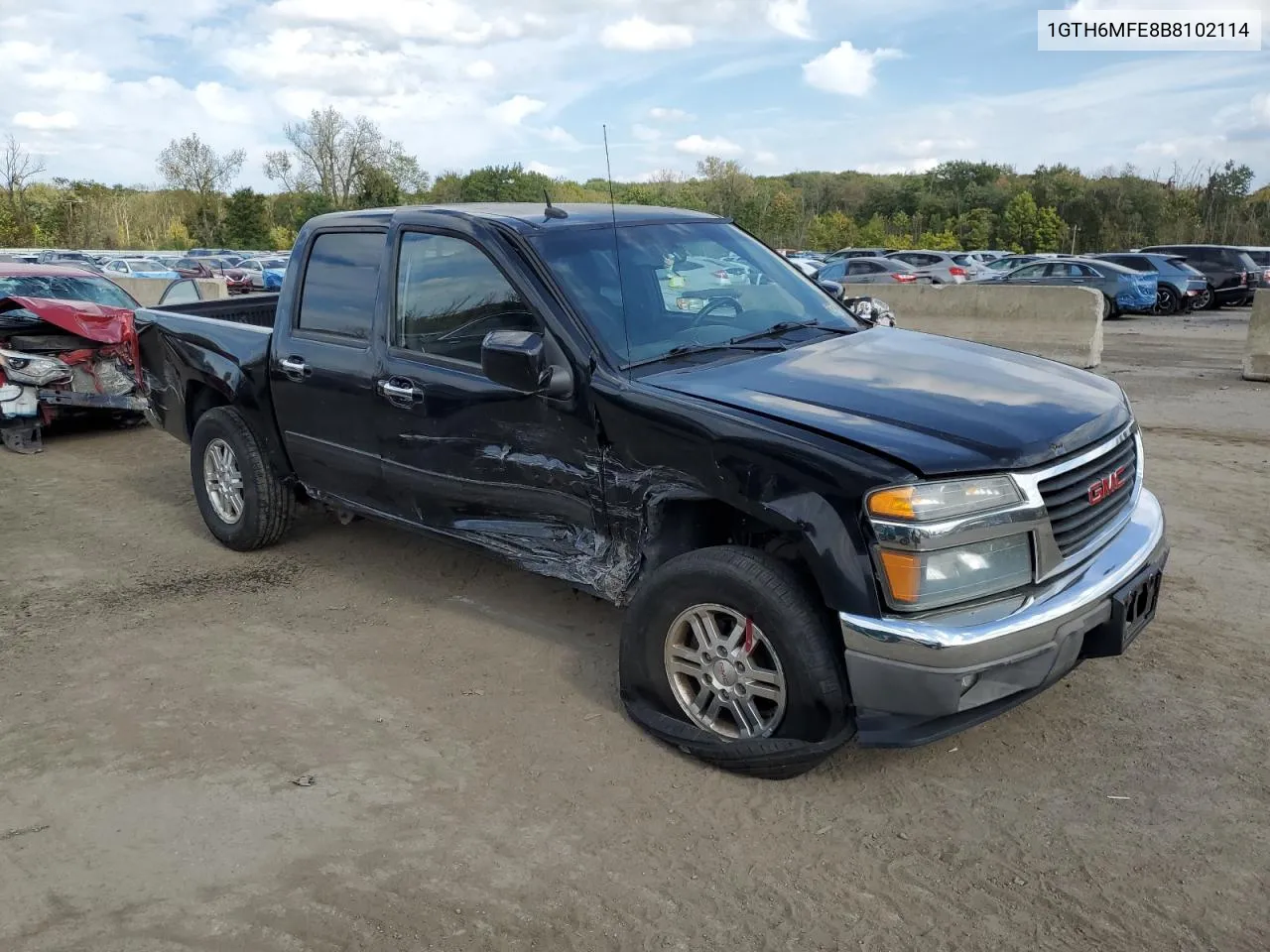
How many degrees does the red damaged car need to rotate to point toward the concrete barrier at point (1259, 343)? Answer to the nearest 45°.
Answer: approximately 45° to its left

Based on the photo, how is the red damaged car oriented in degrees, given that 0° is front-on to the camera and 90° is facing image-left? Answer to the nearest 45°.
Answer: approximately 315°

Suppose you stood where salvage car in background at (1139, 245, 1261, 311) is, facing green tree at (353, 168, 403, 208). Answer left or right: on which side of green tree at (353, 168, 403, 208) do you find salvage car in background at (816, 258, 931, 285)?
left

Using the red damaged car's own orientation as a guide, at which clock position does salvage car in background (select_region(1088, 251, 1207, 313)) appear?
The salvage car in background is roughly at 10 o'clock from the red damaged car.

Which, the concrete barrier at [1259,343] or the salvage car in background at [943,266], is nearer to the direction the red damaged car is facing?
the concrete barrier

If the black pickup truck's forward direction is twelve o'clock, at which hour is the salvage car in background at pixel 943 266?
The salvage car in background is roughly at 8 o'clock from the black pickup truck.

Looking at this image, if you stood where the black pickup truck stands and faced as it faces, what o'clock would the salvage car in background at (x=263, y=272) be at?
The salvage car in background is roughly at 7 o'clock from the black pickup truck.

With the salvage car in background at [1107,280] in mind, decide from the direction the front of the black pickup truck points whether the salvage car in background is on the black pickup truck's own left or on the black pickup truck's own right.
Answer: on the black pickup truck's own left

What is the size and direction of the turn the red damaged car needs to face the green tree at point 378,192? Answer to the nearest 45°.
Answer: approximately 135° to its left

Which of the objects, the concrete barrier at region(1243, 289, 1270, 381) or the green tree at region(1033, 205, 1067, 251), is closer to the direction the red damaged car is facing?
the concrete barrier
